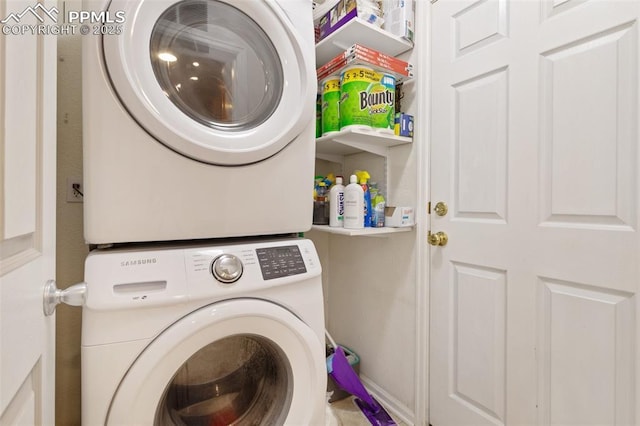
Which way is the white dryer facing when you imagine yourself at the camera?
facing the viewer

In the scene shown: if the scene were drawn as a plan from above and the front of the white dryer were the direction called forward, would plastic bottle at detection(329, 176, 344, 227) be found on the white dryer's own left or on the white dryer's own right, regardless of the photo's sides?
on the white dryer's own left

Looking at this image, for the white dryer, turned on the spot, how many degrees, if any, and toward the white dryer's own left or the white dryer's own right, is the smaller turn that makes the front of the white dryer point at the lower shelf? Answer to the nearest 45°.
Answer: approximately 90° to the white dryer's own left
